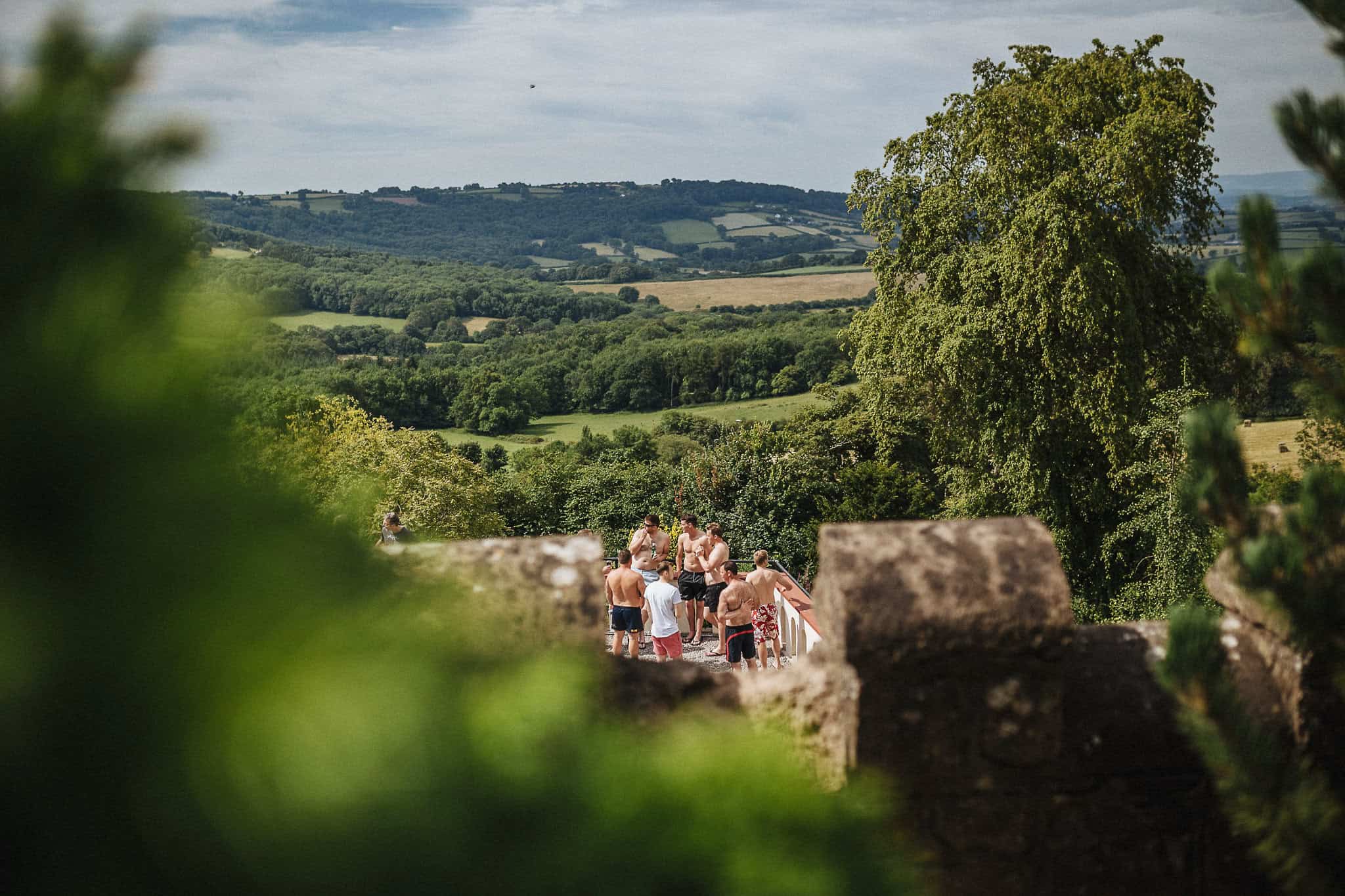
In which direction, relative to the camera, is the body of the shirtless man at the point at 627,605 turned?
away from the camera

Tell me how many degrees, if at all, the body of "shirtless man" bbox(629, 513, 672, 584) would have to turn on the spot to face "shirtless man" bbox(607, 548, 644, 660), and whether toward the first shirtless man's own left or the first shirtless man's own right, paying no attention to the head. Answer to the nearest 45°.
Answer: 0° — they already face them

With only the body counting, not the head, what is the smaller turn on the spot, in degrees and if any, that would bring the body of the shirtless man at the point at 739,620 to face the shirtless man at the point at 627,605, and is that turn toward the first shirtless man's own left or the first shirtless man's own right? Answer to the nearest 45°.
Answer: approximately 90° to the first shirtless man's own left

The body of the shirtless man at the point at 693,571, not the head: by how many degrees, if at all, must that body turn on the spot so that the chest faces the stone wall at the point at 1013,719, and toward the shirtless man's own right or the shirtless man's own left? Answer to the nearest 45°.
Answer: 0° — they already face it

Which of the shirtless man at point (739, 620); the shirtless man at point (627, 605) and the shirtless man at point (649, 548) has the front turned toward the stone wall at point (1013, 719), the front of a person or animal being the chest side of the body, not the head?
the shirtless man at point (649, 548)

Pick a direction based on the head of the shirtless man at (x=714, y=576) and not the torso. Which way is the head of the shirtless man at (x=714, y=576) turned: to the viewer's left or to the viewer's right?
to the viewer's left

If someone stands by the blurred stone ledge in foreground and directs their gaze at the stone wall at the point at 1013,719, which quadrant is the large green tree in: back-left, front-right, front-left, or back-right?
front-left

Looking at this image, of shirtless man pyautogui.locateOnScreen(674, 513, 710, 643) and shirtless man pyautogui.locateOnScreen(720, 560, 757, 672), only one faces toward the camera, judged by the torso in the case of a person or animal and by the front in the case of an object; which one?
shirtless man pyautogui.locateOnScreen(674, 513, 710, 643)

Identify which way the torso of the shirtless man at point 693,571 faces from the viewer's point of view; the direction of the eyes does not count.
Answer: toward the camera

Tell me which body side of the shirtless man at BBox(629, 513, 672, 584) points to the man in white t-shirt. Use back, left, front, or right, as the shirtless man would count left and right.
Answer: front

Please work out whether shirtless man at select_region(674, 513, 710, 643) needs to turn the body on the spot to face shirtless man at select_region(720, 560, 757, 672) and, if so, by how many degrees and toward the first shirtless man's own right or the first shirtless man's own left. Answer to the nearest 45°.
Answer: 0° — they already face them

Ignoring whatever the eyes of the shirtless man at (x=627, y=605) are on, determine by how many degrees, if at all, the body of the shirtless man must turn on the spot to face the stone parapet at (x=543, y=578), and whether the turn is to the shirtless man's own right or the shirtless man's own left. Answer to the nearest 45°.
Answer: approximately 180°

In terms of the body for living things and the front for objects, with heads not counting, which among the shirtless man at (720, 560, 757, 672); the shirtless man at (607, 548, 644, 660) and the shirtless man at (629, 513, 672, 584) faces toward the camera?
the shirtless man at (629, 513, 672, 584)

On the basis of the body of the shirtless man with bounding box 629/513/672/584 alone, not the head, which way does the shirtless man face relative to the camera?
toward the camera

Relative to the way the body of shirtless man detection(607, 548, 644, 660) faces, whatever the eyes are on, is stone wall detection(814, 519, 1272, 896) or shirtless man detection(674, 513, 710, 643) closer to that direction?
the shirtless man

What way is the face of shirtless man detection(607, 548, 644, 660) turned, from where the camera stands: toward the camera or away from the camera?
away from the camera

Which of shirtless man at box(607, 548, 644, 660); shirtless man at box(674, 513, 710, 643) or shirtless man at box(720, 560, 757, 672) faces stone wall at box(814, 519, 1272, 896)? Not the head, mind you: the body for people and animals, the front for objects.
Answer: shirtless man at box(674, 513, 710, 643)

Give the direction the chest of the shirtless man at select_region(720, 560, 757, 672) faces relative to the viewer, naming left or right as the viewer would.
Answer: facing away from the viewer and to the left of the viewer
